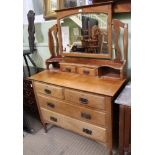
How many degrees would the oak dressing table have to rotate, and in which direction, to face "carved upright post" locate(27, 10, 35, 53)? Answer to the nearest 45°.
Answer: approximately 90° to its right

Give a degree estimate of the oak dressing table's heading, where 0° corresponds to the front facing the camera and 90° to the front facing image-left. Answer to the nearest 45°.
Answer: approximately 45°
